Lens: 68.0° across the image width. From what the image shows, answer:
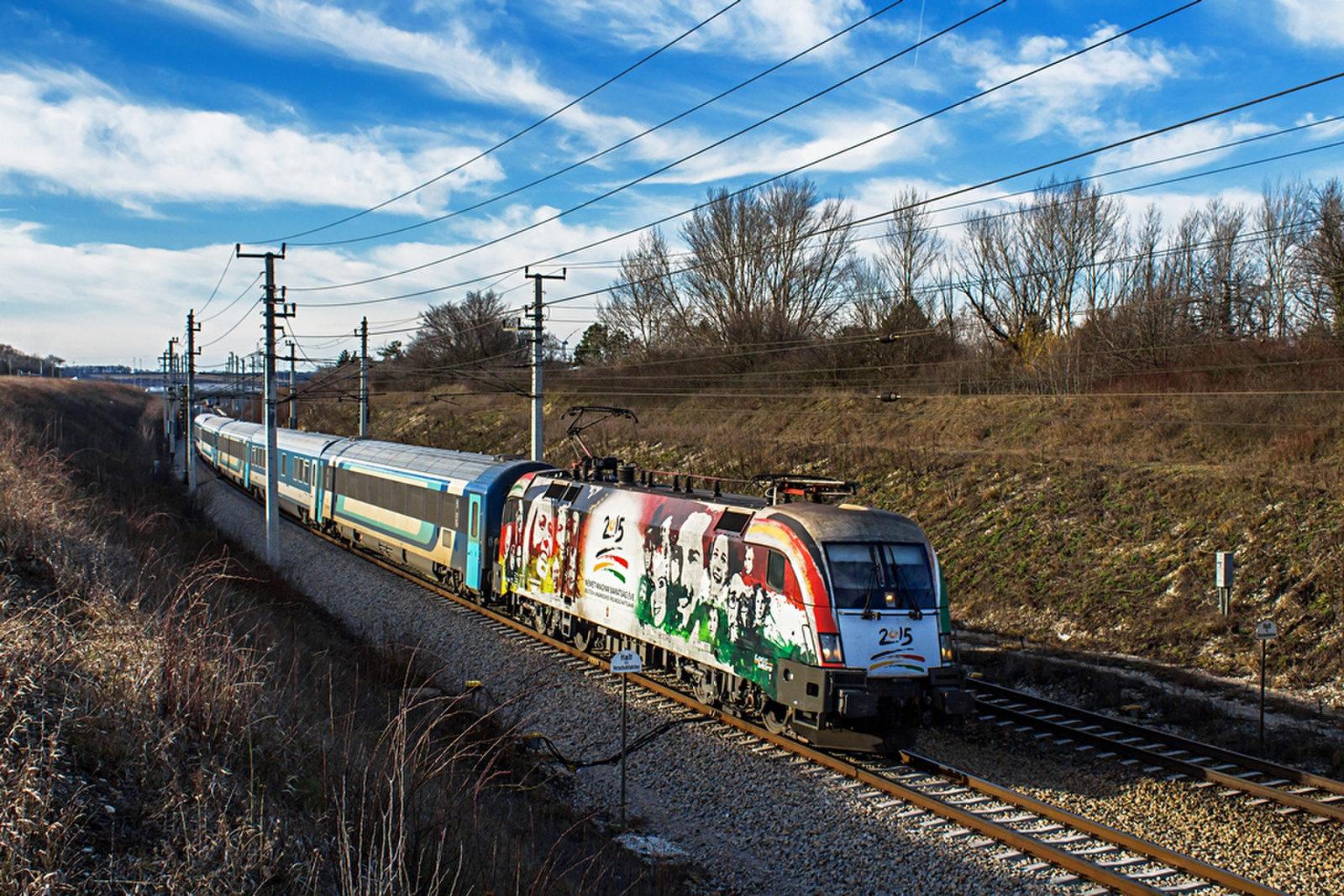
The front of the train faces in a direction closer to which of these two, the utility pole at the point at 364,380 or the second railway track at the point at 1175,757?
the second railway track

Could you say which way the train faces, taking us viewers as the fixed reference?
facing the viewer and to the right of the viewer

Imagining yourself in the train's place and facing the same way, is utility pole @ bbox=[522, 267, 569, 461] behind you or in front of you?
behind

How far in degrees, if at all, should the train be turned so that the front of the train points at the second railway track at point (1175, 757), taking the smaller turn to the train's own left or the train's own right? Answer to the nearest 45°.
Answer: approximately 45° to the train's own left

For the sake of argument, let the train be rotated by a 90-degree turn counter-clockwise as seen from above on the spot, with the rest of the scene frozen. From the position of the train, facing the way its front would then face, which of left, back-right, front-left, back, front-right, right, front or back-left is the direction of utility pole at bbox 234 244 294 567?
left

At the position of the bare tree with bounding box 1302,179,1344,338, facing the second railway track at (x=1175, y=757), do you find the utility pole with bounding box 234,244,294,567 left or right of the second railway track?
right

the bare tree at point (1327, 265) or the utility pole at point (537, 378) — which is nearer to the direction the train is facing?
the bare tree

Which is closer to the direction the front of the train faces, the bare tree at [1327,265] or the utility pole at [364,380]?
the bare tree

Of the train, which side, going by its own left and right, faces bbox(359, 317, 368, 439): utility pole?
back
